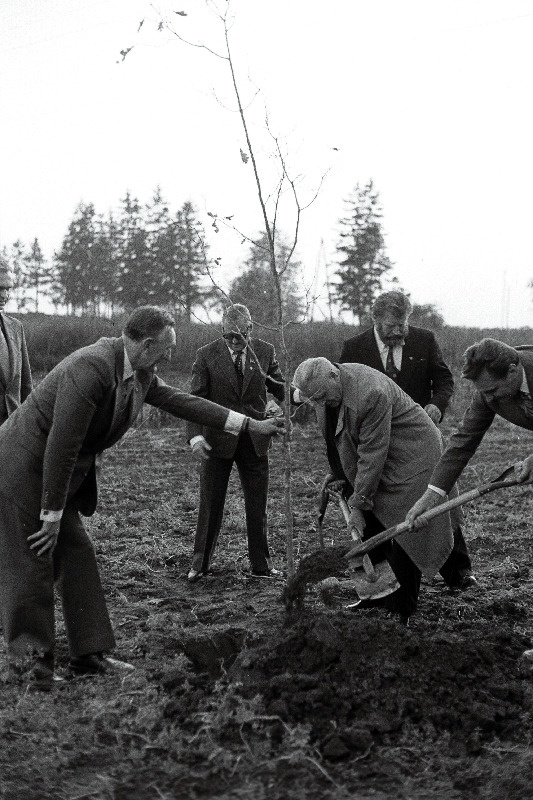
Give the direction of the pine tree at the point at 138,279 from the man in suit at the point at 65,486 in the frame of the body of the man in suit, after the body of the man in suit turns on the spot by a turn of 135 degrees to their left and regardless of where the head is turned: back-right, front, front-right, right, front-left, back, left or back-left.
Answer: front-right

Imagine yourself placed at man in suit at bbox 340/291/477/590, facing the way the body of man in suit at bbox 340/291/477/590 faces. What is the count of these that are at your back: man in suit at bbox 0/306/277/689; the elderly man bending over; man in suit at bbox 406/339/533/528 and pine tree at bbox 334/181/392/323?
1

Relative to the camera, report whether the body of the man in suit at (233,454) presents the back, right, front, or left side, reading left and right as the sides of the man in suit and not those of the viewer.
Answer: front

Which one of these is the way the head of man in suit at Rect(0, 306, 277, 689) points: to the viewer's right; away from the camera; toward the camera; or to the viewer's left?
to the viewer's right

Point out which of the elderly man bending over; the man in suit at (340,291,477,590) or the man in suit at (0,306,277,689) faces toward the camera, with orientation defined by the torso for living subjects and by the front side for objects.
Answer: the man in suit at (340,291,477,590)

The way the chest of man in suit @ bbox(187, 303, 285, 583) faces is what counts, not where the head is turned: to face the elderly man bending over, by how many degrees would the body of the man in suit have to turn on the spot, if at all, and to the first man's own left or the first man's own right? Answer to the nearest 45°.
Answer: approximately 45° to the first man's own left

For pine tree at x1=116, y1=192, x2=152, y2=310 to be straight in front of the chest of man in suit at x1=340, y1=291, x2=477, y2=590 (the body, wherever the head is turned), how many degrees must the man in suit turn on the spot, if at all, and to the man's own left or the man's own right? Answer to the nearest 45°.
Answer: approximately 180°

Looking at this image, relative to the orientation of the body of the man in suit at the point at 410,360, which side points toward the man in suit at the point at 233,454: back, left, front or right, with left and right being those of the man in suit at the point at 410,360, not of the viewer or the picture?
right

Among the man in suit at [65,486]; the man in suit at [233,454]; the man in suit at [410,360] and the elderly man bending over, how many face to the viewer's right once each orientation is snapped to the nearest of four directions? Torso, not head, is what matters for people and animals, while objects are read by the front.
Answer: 1

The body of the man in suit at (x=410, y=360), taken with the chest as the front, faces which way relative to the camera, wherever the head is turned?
toward the camera

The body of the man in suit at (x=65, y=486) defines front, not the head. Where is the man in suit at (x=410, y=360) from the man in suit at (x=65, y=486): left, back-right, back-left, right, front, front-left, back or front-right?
front-left

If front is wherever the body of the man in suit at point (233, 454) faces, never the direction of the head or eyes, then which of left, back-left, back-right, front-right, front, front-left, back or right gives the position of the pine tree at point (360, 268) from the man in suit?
back

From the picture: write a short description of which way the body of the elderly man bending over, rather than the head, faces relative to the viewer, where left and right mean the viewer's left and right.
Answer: facing to the left of the viewer

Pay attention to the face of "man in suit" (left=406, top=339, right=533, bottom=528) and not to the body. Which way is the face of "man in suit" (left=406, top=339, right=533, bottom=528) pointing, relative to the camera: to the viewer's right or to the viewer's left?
to the viewer's left

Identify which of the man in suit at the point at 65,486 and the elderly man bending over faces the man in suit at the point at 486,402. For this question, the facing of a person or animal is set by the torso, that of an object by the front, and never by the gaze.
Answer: the man in suit at the point at 65,486

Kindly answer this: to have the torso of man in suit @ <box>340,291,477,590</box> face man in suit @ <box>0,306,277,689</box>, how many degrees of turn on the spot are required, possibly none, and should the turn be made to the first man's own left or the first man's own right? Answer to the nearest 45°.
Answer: approximately 45° to the first man's own right

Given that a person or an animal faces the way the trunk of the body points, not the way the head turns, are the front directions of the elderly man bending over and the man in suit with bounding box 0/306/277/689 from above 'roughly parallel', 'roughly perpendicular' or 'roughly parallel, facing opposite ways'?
roughly parallel, facing opposite ways

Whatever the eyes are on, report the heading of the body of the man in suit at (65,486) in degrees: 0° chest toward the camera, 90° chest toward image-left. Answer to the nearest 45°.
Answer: approximately 270°
